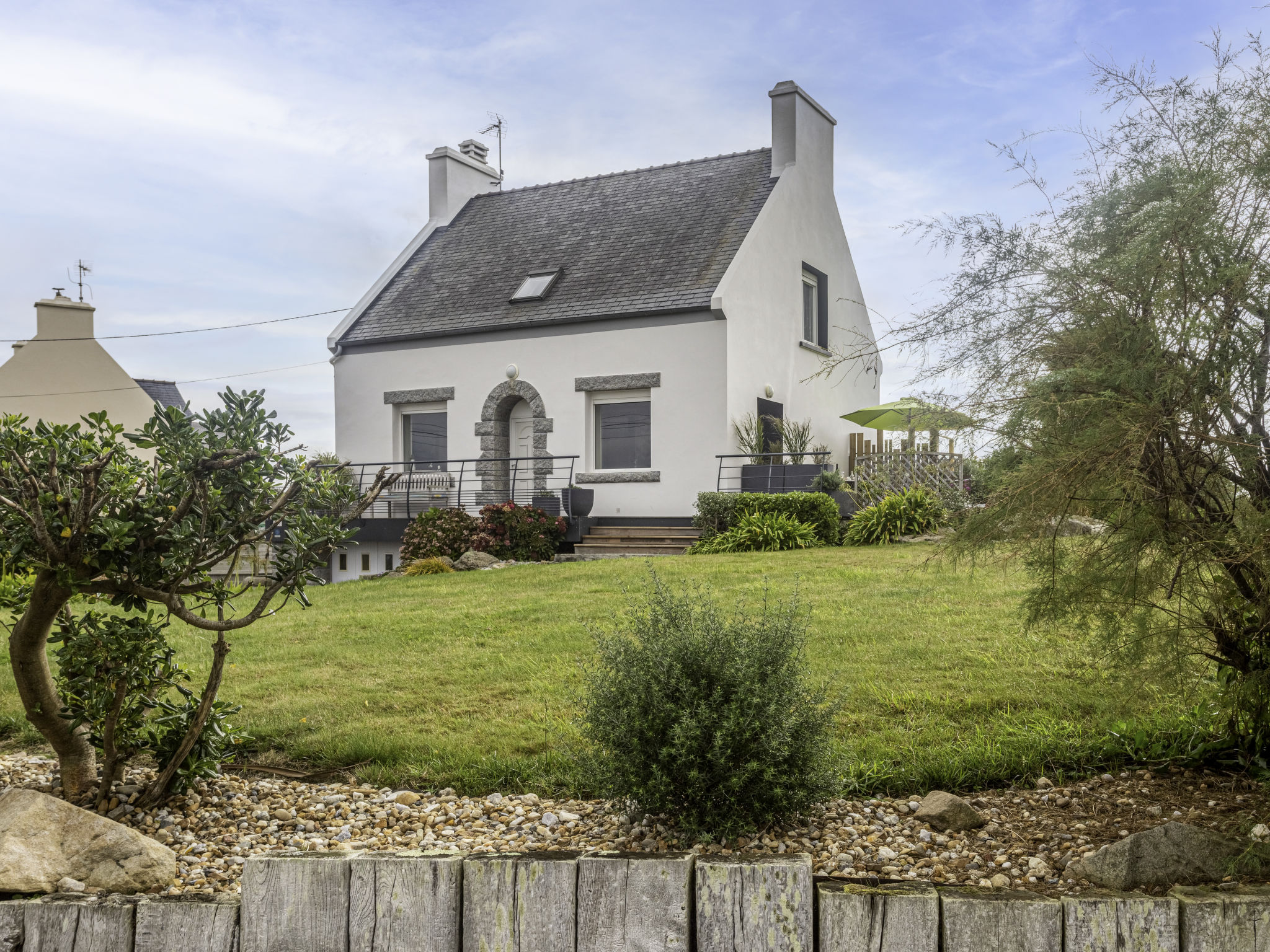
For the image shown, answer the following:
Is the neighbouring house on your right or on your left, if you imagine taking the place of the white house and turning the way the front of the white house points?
on your right

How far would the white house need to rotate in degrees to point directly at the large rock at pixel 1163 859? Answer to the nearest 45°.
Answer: approximately 45° to its left

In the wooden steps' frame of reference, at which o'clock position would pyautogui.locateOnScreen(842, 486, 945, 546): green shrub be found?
The green shrub is roughly at 10 o'clock from the wooden steps.

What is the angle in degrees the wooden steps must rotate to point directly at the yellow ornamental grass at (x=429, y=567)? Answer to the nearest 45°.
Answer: approximately 45° to its right

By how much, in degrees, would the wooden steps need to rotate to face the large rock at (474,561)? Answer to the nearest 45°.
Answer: approximately 45° to its right

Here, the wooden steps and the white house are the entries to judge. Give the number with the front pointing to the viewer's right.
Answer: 0

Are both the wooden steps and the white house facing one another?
no

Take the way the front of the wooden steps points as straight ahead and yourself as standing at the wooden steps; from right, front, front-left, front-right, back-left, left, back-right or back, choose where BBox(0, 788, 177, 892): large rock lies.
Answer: front

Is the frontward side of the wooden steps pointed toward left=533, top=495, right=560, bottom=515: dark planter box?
no

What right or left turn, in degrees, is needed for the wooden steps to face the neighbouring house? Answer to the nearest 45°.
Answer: approximately 135° to its right

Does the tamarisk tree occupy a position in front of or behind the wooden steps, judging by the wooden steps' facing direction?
in front

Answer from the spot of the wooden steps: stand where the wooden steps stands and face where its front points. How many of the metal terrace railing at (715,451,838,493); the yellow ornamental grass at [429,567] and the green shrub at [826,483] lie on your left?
2

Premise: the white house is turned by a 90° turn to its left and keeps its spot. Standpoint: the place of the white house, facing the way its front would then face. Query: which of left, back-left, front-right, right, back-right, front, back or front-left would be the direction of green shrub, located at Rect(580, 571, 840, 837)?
front-right

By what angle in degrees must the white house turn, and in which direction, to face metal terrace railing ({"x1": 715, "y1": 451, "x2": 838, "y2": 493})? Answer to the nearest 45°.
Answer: approximately 90° to its left

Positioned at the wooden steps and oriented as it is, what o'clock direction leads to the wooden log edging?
The wooden log edging is roughly at 12 o'clock from the wooden steps.

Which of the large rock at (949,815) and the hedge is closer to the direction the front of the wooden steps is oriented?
the large rock

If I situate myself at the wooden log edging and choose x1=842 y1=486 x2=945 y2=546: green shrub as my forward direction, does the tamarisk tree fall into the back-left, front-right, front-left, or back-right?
front-right

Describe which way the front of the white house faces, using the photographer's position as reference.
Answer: facing the viewer and to the left of the viewer

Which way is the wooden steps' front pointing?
toward the camera
